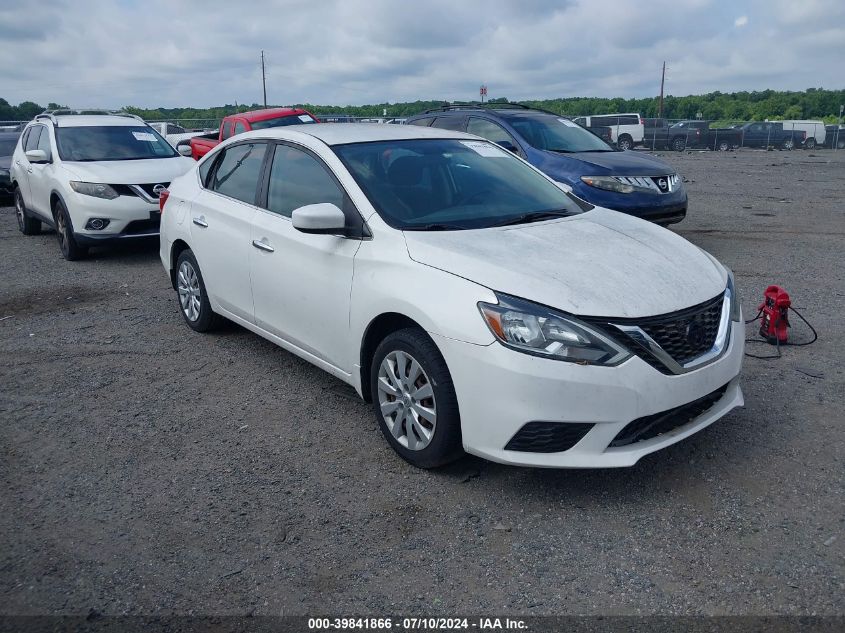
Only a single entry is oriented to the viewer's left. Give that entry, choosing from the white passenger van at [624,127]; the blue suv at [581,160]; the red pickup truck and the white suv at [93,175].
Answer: the white passenger van at [624,127]

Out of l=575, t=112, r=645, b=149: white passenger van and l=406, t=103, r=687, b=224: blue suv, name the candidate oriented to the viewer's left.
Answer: the white passenger van

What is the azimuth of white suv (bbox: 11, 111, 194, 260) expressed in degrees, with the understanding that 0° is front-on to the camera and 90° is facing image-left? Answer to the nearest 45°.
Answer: approximately 315°

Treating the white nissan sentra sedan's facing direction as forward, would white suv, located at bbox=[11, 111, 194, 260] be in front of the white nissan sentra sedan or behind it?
behind

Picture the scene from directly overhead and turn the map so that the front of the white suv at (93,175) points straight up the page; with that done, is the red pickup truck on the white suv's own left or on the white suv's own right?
on the white suv's own left

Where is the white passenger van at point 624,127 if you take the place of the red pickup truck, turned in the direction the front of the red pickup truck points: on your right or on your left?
on your left

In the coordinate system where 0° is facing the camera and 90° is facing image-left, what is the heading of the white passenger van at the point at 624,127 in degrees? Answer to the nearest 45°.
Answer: approximately 90°
